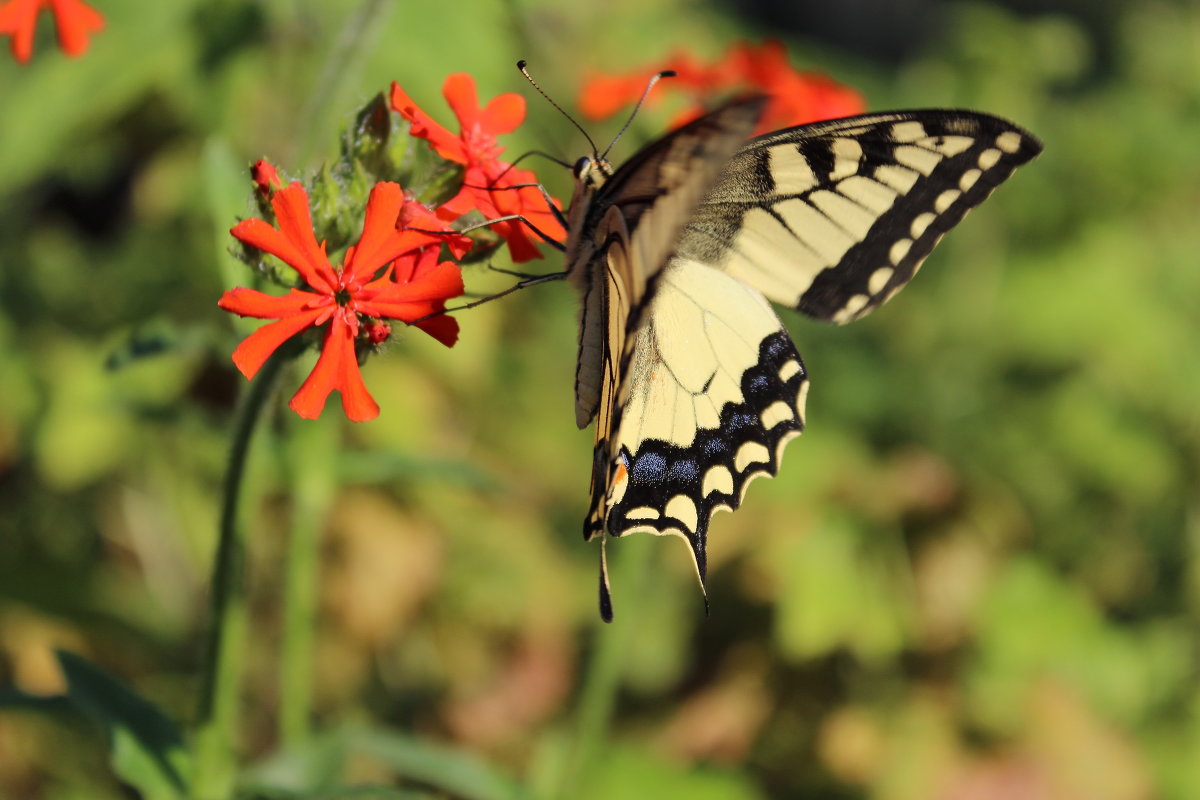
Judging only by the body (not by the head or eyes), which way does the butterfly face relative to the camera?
to the viewer's left
